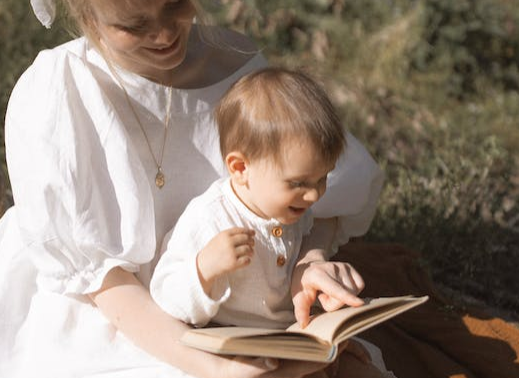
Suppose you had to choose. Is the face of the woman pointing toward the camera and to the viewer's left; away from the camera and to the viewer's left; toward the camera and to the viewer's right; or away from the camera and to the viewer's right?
toward the camera and to the viewer's right

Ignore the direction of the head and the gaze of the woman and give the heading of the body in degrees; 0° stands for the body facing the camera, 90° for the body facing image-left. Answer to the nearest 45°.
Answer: approximately 315°

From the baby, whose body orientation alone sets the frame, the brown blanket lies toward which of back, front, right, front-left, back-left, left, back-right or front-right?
left

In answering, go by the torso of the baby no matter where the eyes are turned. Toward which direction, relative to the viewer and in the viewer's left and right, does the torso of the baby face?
facing the viewer and to the right of the viewer
